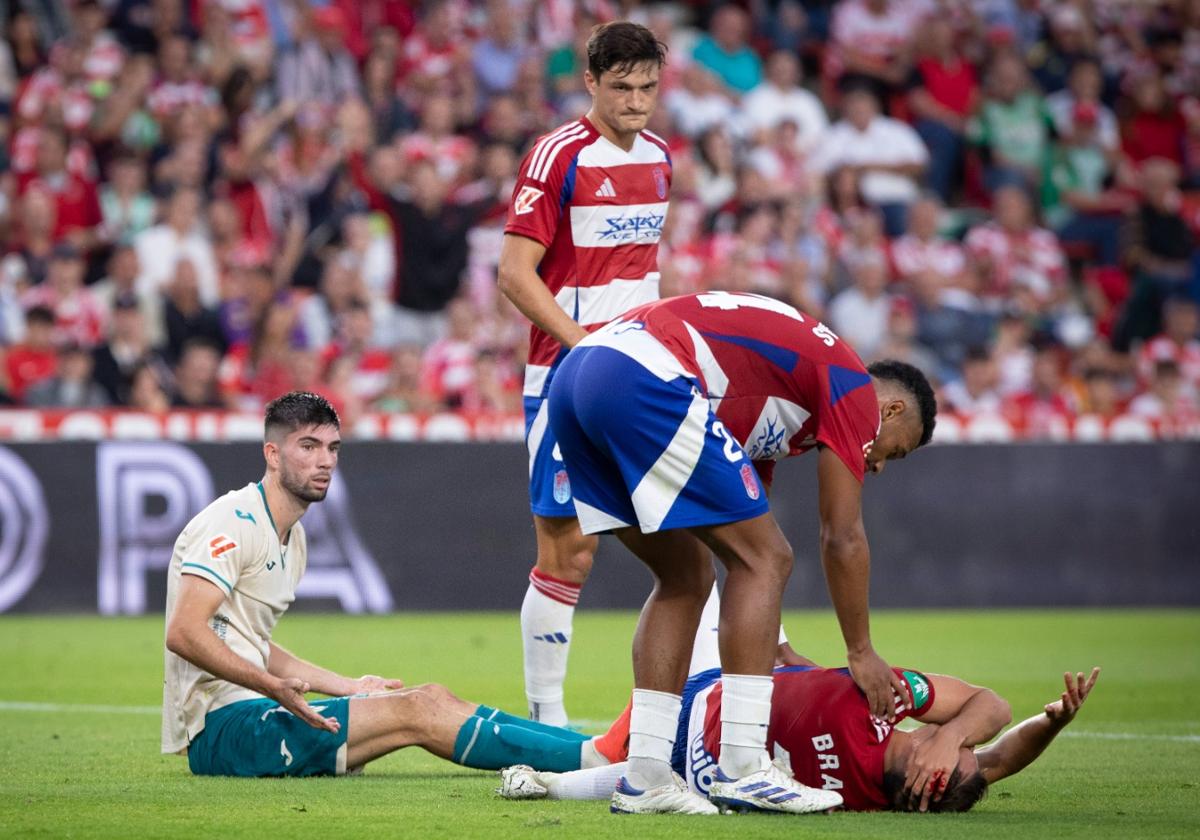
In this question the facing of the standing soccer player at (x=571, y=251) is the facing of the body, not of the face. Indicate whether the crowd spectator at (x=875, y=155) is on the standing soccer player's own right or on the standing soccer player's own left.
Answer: on the standing soccer player's own left

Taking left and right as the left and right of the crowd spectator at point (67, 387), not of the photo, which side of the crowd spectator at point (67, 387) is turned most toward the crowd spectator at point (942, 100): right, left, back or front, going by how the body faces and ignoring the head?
left

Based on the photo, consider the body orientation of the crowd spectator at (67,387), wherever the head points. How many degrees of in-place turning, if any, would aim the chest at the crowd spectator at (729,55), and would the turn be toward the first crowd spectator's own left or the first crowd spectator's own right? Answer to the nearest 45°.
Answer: approximately 135° to the first crowd spectator's own left

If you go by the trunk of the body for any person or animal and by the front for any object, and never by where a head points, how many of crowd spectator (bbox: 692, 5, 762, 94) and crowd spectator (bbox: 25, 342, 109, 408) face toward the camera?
2

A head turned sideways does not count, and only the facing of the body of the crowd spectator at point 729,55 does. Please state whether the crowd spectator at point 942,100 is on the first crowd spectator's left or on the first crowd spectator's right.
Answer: on the first crowd spectator's left

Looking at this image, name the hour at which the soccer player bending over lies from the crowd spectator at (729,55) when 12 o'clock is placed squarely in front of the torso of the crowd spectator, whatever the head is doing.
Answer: The soccer player bending over is roughly at 12 o'clock from the crowd spectator.

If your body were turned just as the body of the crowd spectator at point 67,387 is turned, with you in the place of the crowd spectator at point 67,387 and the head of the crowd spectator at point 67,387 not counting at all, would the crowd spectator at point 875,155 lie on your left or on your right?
on your left

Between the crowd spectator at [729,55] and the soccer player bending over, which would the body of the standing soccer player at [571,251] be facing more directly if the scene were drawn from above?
the soccer player bending over

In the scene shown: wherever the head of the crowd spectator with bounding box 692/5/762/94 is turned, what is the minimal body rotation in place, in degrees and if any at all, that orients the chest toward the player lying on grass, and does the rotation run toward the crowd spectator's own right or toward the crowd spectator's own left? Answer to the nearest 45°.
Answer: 0° — they already face them

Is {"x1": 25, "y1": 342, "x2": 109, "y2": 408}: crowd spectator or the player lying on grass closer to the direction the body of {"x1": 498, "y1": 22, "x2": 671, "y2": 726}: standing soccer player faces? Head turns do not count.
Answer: the player lying on grass
